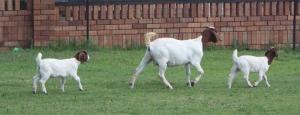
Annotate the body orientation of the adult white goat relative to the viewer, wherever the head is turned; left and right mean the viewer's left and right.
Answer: facing to the right of the viewer

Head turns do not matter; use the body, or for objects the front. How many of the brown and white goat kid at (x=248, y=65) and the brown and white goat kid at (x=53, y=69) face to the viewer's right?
2

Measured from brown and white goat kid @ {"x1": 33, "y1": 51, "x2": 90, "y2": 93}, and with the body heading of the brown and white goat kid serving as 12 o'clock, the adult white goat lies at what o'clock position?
The adult white goat is roughly at 11 o'clock from the brown and white goat kid.

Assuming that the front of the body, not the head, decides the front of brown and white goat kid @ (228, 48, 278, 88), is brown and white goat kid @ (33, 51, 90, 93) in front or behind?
behind

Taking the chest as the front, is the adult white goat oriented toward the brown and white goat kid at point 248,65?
yes

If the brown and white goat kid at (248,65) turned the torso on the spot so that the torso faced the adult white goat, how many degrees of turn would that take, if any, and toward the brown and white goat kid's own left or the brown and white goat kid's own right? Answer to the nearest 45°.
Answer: approximately 180°

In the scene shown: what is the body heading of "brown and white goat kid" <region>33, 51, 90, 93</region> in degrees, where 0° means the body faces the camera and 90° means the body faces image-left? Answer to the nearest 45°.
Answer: approximately 270°

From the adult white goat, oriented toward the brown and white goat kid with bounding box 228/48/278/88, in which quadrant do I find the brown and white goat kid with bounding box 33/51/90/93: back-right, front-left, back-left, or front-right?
back-right

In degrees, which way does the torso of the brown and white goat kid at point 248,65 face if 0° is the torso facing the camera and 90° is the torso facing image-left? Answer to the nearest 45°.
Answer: approximately 270°
